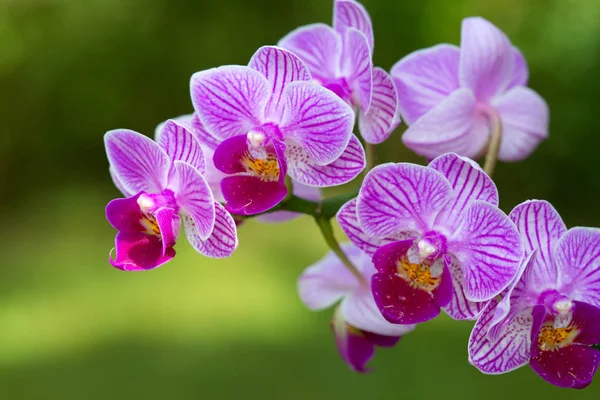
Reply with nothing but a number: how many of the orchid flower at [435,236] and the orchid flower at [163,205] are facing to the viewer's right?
0

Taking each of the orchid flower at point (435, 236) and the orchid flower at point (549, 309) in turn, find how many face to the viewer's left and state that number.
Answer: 0

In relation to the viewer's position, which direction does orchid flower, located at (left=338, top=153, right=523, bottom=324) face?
facing the viewer
